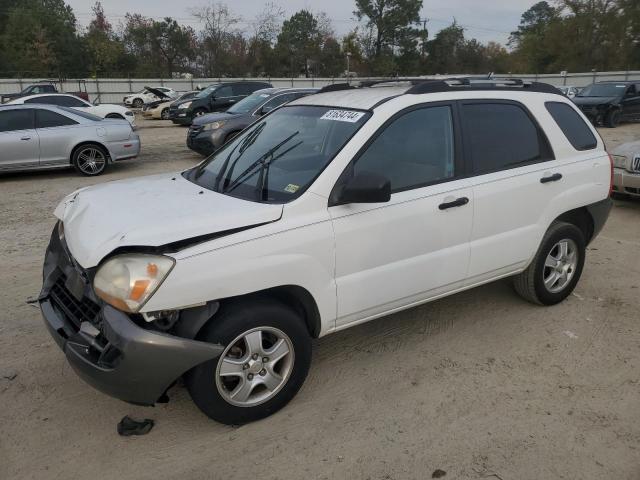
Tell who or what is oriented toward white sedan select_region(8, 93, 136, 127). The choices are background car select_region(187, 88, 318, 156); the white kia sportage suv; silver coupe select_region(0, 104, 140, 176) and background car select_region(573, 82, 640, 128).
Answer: background car select_region(573, 82, 640, 128)

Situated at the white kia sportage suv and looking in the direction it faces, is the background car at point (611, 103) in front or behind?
behind

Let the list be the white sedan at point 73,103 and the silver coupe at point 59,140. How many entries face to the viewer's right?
1

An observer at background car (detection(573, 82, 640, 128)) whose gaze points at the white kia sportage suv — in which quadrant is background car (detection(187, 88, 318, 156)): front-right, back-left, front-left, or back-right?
front-right

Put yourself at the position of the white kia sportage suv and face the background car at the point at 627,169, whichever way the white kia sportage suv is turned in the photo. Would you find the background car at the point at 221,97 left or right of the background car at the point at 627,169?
left

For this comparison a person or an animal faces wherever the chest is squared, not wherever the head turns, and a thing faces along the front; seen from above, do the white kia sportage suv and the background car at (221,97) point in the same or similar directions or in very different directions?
same or similar directions

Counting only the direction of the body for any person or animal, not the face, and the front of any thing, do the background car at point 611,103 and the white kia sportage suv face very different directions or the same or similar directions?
same or similar directions

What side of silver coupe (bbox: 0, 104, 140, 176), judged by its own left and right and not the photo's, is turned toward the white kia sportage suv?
left

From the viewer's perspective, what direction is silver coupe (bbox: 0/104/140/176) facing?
to the viewer's left

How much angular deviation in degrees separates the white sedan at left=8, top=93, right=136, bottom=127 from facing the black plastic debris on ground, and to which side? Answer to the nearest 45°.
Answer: approximately 90° to its right

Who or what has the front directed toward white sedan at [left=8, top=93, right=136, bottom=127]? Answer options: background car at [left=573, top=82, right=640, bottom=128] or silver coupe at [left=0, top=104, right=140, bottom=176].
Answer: the background car

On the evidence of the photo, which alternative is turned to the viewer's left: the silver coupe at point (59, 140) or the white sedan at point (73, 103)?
the silver coupe

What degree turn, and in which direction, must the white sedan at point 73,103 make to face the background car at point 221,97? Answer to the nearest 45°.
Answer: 0° — it already faces it

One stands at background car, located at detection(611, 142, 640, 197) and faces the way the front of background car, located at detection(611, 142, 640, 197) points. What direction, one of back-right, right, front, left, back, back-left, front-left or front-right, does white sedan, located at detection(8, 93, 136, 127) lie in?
front-right

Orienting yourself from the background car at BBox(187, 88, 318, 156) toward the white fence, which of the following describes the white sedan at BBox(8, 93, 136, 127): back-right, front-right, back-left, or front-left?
front-left

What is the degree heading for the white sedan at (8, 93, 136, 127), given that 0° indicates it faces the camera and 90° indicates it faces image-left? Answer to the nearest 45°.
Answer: approximately 270°

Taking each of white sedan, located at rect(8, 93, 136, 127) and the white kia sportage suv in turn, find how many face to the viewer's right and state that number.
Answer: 1

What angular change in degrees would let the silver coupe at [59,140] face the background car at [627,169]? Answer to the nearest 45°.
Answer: approximately 135° to its left

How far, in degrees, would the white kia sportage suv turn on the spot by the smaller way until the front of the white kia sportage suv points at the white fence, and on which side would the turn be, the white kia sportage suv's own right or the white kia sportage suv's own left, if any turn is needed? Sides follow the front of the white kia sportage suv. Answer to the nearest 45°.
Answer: approximately 135° to the white kia sportage suv's own right

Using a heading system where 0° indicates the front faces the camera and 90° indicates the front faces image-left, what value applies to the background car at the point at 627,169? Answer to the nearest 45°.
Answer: approximately 45°
